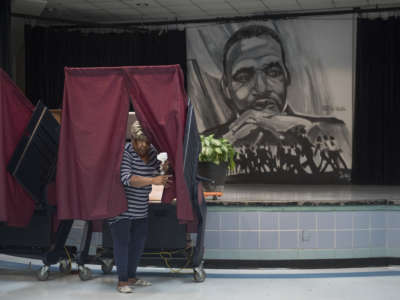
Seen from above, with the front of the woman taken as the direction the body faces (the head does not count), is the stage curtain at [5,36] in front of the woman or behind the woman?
behind

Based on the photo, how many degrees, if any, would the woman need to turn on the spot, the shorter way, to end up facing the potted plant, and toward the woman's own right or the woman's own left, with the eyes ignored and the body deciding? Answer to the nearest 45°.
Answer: approximately 90° to the woman's own left

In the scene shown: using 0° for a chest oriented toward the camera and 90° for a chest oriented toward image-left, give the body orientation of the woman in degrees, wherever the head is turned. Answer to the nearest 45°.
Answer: approximately 315°
